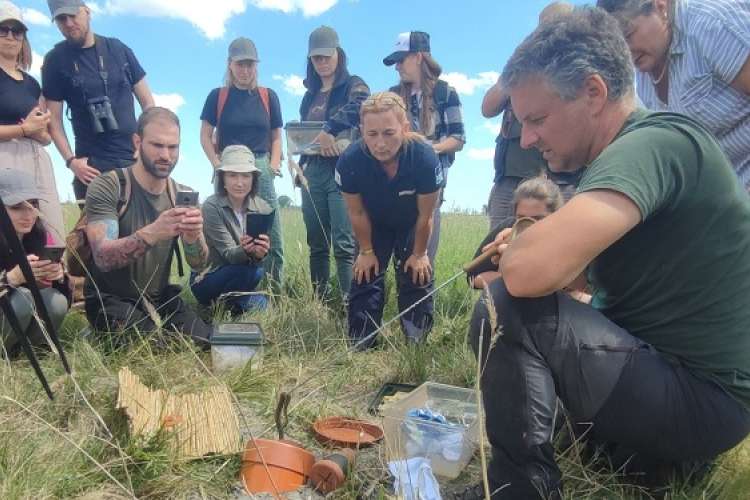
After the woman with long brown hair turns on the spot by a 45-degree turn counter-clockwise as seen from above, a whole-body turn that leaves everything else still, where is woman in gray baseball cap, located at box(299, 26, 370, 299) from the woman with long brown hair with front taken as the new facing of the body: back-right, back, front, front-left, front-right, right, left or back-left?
right

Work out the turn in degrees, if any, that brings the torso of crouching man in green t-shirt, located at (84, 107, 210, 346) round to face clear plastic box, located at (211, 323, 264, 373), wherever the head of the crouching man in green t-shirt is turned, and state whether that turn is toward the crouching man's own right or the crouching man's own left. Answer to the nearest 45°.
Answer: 0° — they already face it

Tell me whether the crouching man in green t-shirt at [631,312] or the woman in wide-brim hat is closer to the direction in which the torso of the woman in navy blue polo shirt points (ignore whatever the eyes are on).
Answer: the crouching man in green t-shirt

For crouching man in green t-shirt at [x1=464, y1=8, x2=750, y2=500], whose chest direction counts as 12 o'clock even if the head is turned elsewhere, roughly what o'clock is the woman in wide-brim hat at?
The woman in wide-brim hat is roughly at 1 o'clock from the crouching man in green t-shirt.

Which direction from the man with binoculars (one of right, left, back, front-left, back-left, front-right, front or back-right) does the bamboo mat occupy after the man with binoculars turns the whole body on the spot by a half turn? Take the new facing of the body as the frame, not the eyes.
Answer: back

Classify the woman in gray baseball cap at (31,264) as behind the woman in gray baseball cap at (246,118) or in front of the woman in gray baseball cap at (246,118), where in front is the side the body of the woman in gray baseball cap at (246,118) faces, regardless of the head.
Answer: in front

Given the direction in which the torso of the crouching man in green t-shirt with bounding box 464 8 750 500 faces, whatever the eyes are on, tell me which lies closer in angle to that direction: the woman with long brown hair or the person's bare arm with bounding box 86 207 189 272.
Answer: the person's bare arm

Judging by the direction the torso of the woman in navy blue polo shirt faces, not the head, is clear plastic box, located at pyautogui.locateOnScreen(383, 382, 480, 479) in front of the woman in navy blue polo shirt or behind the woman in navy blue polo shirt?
in front

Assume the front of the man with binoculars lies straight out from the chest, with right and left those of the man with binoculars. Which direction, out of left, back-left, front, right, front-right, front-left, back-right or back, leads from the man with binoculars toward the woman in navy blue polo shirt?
front-left

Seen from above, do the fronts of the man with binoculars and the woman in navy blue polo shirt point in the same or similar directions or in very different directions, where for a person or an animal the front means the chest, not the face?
same or similar directions

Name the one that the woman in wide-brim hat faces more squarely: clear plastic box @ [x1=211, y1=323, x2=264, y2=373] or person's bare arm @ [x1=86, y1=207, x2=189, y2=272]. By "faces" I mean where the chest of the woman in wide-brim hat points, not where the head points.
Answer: the clear plastic box

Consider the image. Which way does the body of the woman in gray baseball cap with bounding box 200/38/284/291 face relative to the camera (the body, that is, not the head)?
toward the camera

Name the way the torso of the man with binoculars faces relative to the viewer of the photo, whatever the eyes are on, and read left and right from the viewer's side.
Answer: facing the viewer

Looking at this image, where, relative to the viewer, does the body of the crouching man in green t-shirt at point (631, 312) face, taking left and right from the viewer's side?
facing to the left of the viewer
